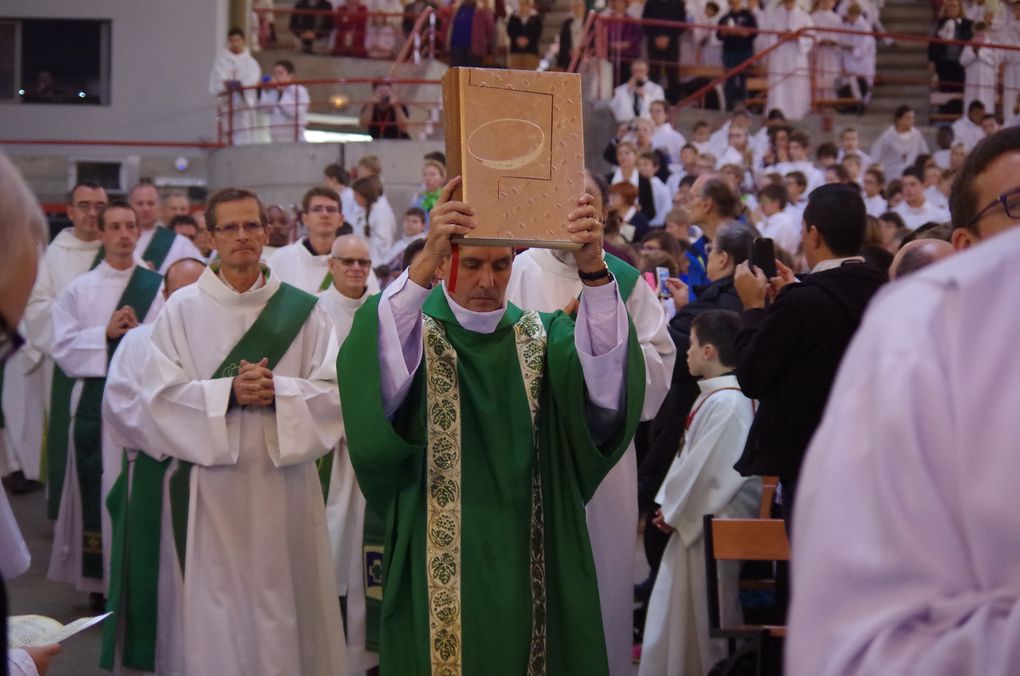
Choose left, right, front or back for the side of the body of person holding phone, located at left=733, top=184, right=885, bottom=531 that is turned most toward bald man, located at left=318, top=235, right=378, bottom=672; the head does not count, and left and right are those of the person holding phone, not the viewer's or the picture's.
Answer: front

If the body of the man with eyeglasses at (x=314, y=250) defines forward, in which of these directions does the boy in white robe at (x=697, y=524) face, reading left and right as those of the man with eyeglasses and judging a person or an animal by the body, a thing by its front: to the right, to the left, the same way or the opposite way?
to the right

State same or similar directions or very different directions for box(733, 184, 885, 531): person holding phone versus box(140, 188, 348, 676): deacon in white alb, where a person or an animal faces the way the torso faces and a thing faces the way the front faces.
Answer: very different directions

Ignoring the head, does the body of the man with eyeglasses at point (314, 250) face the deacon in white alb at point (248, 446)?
yes

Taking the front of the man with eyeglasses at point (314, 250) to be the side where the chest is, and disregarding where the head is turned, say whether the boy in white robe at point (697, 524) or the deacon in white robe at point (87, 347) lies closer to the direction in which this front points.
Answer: the boy in white robe

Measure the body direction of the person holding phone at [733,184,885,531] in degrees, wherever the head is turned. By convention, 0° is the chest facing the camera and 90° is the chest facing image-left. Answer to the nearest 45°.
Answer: approximately 135°

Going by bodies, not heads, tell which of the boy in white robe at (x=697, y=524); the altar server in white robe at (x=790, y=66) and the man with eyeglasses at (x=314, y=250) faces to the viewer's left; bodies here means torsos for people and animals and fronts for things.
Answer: the boy in white robe

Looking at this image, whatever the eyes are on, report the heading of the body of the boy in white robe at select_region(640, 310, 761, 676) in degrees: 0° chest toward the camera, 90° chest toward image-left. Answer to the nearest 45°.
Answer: approximately 90°

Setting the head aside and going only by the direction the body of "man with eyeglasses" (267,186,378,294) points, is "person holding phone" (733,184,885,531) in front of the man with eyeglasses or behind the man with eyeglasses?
in front

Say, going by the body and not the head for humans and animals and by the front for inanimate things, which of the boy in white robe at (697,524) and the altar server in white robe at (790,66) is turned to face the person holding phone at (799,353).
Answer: the altar server in white robe

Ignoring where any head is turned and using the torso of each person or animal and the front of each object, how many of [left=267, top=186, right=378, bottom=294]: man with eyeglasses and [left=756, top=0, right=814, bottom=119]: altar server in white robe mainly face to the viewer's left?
0
